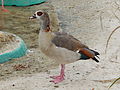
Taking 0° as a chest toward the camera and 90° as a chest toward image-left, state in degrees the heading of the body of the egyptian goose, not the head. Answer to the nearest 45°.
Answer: approximately 90°

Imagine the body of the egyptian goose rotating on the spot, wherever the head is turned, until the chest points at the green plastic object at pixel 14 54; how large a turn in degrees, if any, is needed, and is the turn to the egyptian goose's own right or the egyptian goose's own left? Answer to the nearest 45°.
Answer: approximately 45° to the egyptian goose's own right
